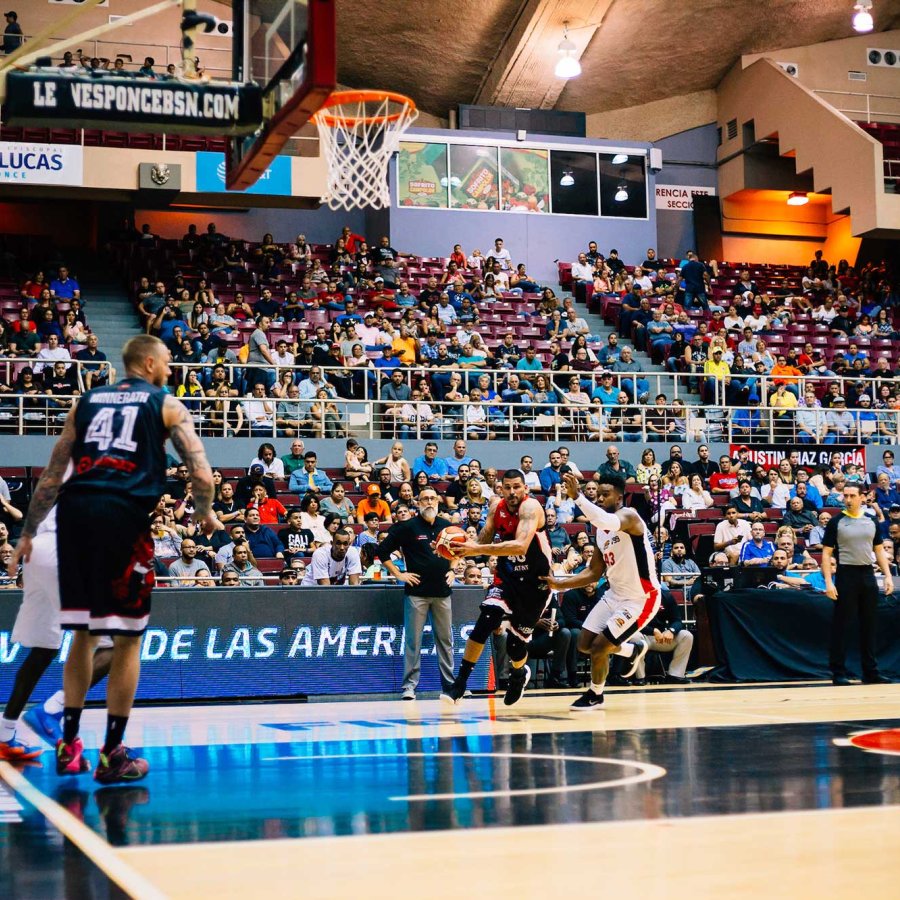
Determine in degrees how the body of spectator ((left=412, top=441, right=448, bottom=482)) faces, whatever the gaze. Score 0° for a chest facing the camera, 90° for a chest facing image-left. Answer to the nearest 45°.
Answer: approximately 0°

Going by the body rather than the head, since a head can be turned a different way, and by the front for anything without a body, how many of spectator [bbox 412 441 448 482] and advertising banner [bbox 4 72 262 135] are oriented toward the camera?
2

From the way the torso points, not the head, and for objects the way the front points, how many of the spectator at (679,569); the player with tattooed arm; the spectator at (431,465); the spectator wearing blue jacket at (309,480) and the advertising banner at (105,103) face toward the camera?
4

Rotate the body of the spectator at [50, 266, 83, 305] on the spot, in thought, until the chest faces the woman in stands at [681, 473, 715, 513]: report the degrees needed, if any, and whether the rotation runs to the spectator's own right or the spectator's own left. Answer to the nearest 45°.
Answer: approximately 45° to the spectator's own left

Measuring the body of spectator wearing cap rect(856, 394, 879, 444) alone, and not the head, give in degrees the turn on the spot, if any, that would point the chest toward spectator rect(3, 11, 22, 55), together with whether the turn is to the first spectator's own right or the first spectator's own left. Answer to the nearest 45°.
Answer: approximately 90° to the first spectator's own right

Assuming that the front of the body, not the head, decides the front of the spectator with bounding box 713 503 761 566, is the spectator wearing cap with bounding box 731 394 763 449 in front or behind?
behind
